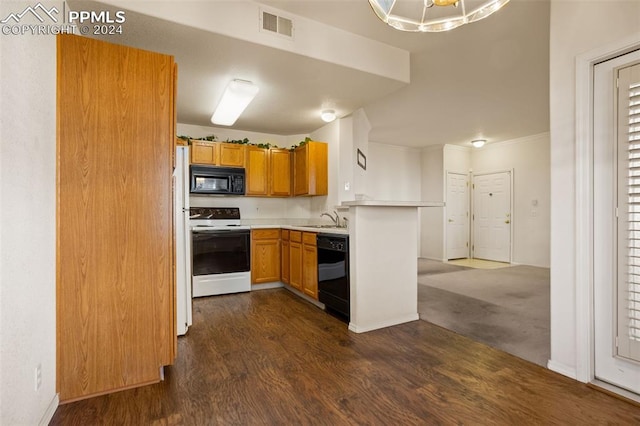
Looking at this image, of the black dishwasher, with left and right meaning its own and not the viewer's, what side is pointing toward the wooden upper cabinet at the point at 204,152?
right

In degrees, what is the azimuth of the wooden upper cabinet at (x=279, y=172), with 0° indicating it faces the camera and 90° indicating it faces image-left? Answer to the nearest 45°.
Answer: approximately 0°

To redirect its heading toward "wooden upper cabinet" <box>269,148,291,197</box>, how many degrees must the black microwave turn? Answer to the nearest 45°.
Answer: approximately 90° to its left

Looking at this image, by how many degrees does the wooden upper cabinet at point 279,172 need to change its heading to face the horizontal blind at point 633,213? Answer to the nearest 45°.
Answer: approximately 45° to its left

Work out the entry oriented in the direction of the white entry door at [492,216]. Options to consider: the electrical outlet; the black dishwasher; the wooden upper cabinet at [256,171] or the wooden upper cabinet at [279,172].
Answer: the electrical outlet

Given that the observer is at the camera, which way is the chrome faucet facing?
facing to the left of the viewer

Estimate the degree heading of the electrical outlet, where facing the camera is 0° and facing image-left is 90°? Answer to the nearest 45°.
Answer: approximately 270°

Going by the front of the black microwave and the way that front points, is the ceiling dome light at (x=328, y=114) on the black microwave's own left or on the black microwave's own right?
on the black microwave's own left

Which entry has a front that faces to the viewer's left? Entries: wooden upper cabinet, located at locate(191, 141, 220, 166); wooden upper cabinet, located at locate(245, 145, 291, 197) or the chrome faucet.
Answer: the chrome faucet

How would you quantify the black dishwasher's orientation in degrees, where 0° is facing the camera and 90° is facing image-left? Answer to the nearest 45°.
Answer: approximately 45°

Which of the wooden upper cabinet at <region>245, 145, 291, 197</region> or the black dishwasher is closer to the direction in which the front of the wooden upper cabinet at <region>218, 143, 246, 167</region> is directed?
the black dishwasher
